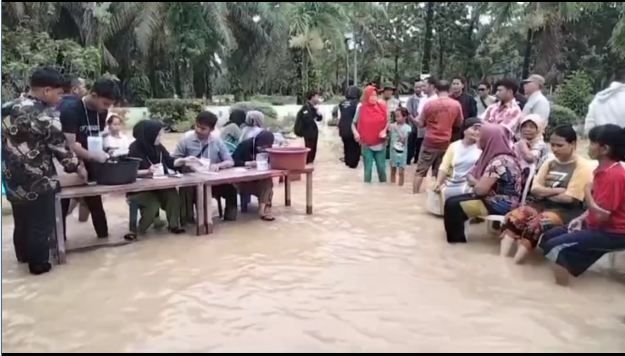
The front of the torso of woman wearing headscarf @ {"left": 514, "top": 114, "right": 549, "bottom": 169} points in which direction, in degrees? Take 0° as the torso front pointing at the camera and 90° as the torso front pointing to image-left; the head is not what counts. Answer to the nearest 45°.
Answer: approximately 45°

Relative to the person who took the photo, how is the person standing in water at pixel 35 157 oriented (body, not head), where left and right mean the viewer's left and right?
facing away from the viewer and to the right of the viewer

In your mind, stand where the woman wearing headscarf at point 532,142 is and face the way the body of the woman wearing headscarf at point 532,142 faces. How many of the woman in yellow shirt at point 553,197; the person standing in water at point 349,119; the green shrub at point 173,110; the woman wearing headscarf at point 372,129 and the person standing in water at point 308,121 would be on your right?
4

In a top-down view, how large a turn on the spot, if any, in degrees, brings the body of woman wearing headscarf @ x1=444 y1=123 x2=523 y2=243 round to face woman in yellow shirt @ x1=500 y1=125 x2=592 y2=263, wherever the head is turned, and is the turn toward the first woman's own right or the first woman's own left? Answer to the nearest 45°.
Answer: approximately 135° to the first woman's own left
